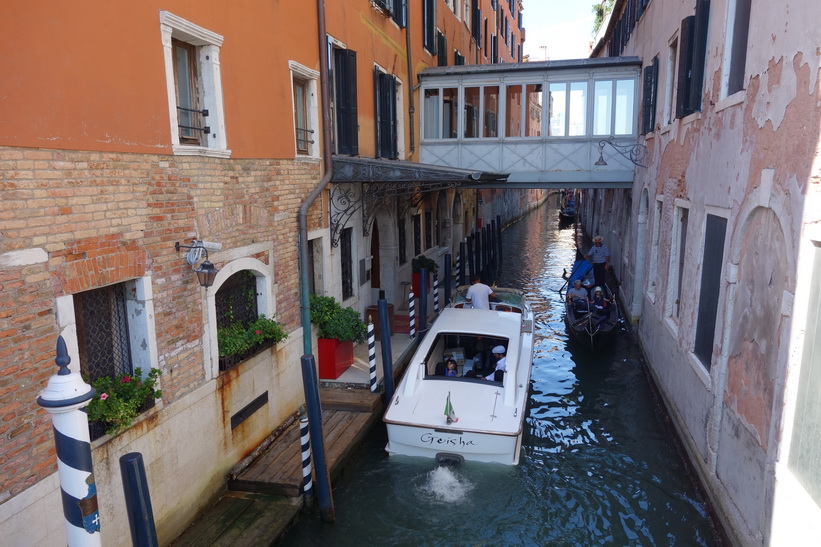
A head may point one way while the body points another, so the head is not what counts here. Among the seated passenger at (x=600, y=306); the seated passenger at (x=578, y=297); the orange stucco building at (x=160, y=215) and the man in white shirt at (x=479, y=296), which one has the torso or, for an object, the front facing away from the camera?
the man in white shirt

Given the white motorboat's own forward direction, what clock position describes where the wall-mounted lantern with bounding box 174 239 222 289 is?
The wall-mounted lantern is roughly at 8 o'clock from the white motorboat.

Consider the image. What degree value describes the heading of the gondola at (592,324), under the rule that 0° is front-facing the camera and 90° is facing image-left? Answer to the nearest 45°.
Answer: approximately 0°

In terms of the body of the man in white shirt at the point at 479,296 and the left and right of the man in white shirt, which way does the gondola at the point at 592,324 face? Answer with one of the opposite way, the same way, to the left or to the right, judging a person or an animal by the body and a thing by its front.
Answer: the opposite way

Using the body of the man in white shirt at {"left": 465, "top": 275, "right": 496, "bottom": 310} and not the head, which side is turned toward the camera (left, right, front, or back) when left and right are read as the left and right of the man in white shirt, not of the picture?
back

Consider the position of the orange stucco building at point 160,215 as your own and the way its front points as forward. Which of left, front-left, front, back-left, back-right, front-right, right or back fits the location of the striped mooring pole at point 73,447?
front-right

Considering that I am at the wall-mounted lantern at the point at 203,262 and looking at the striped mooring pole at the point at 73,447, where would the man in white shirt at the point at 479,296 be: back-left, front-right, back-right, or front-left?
back-left

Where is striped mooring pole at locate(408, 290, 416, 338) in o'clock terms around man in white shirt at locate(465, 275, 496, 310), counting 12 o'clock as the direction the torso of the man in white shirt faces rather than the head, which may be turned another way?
The striped mooring pole is roughly at 9 o'clock from the man in white shirt.

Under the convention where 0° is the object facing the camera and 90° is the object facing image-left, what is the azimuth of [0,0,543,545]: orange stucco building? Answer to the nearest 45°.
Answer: approximately 315°

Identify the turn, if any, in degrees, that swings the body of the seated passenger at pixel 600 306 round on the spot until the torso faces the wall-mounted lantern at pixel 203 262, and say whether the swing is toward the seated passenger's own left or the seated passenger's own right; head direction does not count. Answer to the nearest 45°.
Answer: approximately 45° to the seated passenger's own right

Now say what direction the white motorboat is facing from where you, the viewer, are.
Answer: facing away from the viewer

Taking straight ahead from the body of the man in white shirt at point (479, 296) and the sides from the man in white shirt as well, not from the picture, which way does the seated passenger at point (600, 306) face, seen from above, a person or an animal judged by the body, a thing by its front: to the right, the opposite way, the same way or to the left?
the opposite way

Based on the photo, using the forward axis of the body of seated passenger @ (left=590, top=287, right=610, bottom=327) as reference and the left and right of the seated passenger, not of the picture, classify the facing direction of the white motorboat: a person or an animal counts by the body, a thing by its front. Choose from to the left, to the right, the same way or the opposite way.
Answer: the opposite way
